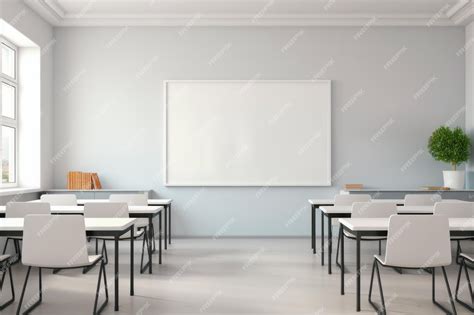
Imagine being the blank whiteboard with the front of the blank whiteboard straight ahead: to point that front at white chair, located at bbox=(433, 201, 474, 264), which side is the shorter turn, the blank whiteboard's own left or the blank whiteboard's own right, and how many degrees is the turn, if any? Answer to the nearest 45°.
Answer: approximately 45° to the blank whiteboard's own left

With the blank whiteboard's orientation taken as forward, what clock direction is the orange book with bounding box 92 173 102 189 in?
The orange book is roughly at 3 o'clock from the blank whiteboard.

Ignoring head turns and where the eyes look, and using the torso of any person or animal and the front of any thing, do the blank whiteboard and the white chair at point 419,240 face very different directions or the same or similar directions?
very different directions

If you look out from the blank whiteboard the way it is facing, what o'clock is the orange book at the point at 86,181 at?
The orange book is roughly at 3 o'clock from the blank whiteboard.

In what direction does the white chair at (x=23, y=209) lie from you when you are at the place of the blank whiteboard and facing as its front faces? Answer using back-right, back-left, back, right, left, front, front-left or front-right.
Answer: front-right

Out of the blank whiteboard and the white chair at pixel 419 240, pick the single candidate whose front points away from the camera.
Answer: the white chair

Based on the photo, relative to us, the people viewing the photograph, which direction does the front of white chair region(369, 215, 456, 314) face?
facing away from the viewer

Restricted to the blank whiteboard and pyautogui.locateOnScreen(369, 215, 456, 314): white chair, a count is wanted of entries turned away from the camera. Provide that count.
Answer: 1

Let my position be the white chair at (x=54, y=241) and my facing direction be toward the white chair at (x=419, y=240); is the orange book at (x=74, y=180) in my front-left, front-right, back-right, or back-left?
back-left

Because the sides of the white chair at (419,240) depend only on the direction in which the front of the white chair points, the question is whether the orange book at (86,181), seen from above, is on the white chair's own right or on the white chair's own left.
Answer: on the white chair's own left
